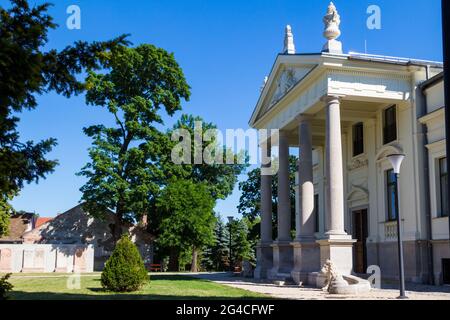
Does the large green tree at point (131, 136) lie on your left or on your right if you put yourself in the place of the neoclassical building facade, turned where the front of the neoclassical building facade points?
on your right

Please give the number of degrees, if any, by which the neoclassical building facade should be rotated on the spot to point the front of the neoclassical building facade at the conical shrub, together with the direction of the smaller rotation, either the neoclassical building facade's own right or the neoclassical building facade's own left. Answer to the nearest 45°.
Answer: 0° — it already faces it

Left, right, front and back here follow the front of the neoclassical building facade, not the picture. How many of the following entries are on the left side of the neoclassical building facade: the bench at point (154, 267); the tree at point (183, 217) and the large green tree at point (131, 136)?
0

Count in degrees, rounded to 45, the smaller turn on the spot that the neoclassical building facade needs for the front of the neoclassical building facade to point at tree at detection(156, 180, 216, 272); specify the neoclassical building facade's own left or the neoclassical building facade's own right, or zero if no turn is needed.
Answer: approximately 90° to the neoclassical building facade's own right

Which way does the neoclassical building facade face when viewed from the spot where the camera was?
facing the viewer and to the left of the viewer

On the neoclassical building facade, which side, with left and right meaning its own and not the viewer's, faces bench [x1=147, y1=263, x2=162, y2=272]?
right
